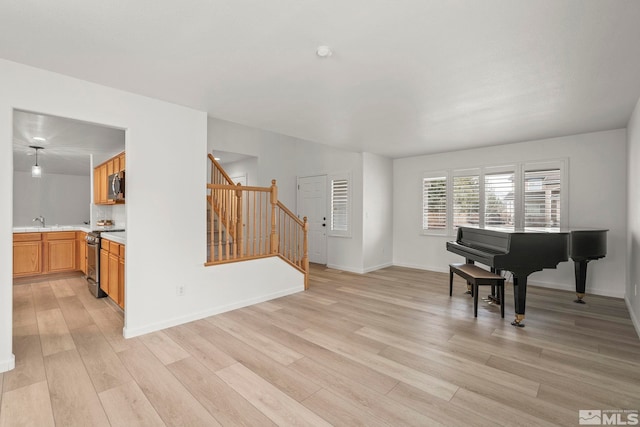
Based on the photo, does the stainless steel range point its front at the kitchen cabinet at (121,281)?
no

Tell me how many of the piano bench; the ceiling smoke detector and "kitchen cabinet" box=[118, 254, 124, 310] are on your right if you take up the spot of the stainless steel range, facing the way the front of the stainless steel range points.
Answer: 0

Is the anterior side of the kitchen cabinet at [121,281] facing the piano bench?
no

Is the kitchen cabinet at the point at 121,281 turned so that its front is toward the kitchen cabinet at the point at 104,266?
no

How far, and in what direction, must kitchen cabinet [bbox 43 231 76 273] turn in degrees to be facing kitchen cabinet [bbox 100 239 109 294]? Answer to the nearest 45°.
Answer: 0° — it already faces it

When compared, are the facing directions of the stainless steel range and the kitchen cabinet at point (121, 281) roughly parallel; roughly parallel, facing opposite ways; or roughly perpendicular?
roughly parallel

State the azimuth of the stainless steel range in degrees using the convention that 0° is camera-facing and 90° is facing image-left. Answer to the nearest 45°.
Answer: approximately 90°

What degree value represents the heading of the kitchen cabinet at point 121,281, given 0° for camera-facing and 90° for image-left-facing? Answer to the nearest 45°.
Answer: approximately 90°

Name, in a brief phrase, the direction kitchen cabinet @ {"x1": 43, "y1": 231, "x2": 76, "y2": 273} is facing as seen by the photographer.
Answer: facing the viewer

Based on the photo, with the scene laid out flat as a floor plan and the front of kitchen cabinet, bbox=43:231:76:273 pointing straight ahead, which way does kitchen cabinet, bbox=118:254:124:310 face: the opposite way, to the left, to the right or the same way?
to the right

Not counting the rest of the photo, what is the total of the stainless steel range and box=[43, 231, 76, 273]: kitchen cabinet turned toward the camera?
1
